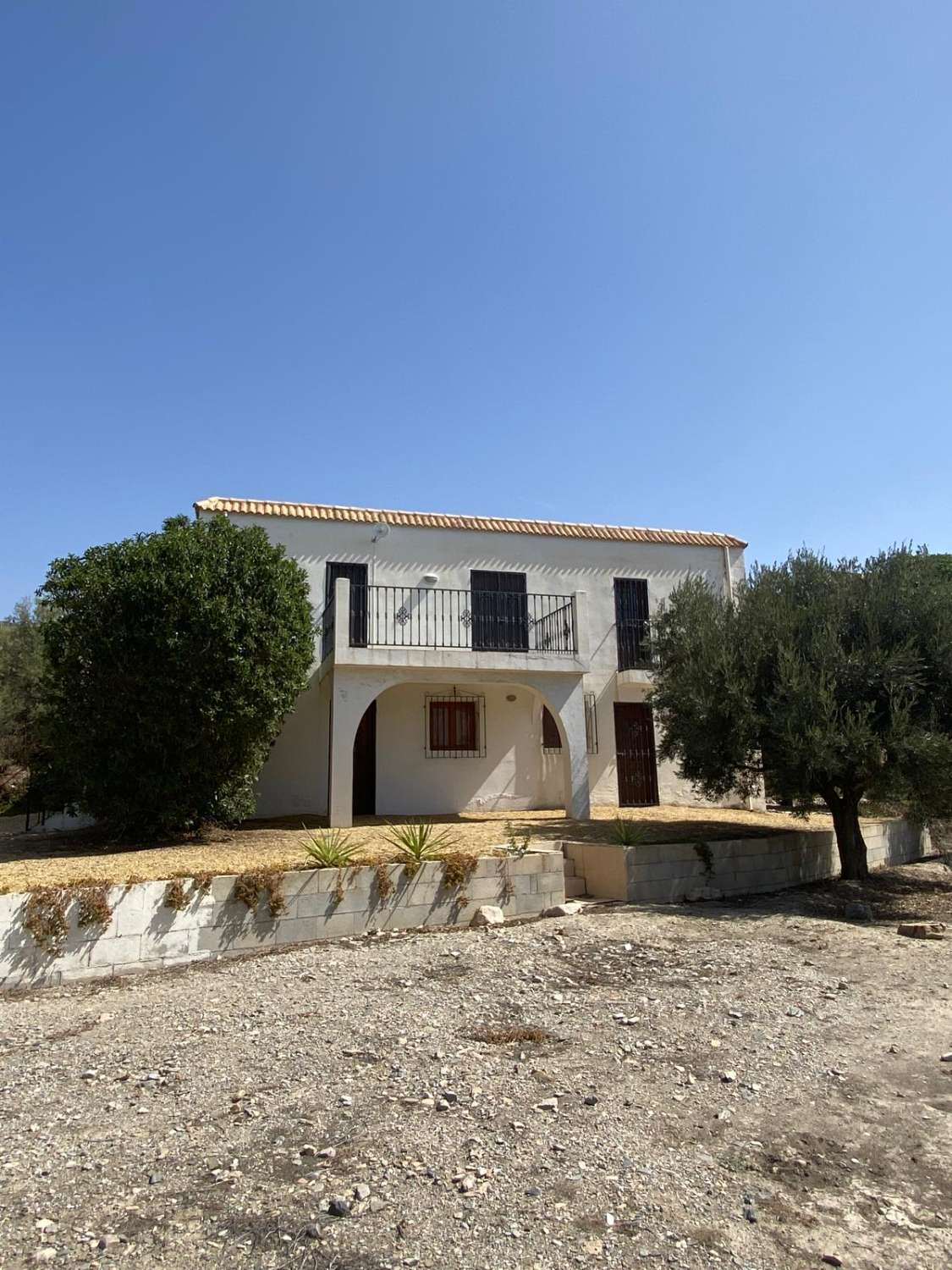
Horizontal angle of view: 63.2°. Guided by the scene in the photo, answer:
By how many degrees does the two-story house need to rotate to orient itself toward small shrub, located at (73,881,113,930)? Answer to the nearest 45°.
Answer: approximately 45° to its right

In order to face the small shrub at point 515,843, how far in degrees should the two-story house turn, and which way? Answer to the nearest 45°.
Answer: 0° — it already faces it

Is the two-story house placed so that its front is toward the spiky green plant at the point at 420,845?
yes

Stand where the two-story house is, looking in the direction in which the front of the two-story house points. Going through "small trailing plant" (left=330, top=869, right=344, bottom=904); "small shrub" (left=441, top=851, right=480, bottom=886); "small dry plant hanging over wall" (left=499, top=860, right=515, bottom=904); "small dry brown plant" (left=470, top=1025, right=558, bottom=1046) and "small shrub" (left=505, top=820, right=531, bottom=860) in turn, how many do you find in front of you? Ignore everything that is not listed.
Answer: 5

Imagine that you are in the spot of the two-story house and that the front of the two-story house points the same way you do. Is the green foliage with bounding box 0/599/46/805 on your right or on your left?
on your right

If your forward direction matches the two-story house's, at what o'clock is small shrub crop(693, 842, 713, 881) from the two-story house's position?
The small shrub is roughly at 11 o'clock from the two-story house.

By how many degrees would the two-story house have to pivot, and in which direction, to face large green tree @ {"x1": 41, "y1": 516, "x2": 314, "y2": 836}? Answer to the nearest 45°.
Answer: approximately 45° to its right

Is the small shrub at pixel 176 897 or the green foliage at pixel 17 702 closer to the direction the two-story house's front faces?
the small shrub

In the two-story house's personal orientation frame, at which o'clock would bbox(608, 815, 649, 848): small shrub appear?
The small shrub is roughly at 11 o'clock from the two-story house.

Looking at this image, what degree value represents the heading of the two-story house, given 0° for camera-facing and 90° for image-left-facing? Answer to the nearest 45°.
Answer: approximately 0°
